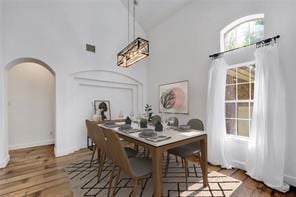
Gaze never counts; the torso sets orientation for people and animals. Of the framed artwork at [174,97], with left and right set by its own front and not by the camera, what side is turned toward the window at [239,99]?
left

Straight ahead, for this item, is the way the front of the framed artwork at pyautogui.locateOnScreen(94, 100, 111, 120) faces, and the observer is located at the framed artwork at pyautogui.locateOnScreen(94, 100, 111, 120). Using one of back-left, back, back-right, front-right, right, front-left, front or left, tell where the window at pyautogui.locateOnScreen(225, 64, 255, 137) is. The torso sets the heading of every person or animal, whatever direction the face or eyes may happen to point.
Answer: front-left

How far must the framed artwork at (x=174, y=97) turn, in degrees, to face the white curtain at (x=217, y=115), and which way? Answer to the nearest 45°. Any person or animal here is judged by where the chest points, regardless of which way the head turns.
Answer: approximately 90° to its left

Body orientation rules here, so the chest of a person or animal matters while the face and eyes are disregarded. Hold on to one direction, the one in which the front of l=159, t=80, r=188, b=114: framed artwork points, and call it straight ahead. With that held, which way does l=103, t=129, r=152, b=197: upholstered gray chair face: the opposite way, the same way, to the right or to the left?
the opposite way

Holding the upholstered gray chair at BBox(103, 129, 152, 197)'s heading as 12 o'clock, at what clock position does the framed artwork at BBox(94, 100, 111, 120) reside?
The framed artwork is roughly at 10 o'clock from the upholstered gray chair.

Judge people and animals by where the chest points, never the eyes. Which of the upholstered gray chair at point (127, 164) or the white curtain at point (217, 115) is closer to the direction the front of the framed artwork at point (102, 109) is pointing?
the upholstered gray chair

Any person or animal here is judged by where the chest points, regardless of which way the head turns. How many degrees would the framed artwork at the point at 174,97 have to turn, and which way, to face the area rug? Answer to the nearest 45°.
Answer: approximately 45° to its left

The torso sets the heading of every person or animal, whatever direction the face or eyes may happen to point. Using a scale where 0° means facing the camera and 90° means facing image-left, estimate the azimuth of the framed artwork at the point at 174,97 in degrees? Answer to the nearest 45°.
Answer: approximately 45°

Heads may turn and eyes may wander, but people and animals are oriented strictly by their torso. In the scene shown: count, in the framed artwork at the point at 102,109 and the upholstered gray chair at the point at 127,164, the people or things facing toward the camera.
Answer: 1

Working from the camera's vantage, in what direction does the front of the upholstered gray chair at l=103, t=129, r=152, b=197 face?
facing away from the viewer and to the right of the viewer

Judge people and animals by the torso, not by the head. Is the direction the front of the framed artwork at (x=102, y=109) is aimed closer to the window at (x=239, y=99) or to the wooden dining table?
the wooden dining table

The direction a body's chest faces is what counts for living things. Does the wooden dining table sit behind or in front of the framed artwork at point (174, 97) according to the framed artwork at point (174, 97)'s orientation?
in front

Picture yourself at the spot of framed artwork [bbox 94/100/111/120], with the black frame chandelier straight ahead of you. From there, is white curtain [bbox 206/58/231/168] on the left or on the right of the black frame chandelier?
left

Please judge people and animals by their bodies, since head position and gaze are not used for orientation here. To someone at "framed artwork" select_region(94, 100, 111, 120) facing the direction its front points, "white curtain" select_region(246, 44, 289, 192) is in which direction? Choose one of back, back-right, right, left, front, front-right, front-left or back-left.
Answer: front-left

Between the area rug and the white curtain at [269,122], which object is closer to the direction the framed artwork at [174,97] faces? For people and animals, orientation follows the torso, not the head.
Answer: the area rug
